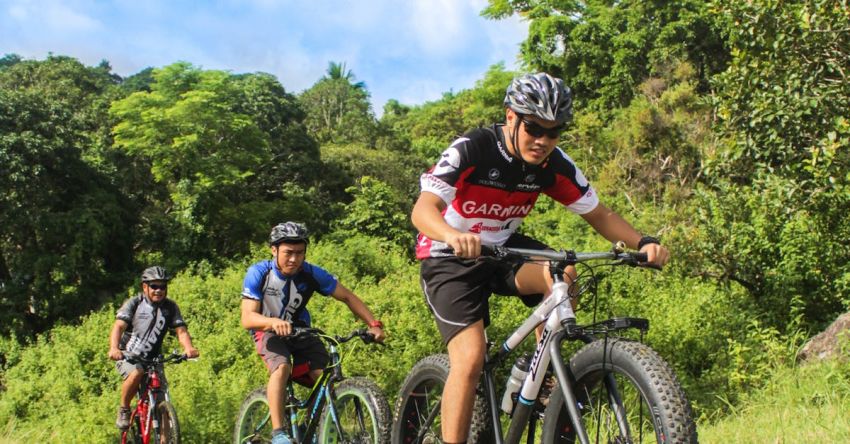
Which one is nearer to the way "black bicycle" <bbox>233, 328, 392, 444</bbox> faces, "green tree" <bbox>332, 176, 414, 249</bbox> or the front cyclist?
the front cyclist

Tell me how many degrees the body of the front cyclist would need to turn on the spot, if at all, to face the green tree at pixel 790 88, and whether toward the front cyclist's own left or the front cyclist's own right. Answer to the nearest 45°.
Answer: approximately 90° to the front cyclist's own left

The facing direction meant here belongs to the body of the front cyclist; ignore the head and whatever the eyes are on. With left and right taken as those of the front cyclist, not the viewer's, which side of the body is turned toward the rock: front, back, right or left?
left

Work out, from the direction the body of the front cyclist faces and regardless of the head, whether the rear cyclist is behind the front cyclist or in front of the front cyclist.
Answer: behind

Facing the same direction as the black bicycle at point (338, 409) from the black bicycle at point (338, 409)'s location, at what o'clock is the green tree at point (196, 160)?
The green tree is roughly at 7 o'clock from the black bicycle.

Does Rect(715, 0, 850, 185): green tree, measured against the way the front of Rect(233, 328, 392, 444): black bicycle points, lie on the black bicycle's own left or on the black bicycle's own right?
on the black bicycle's own left

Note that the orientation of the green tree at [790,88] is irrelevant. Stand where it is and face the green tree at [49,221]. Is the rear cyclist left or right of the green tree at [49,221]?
left
